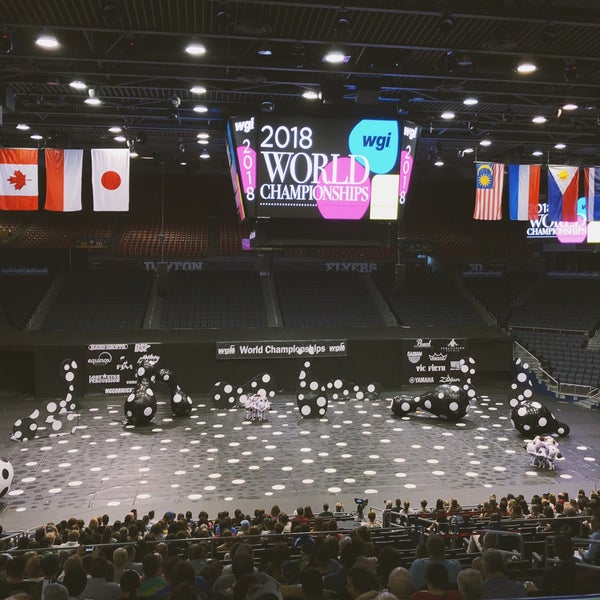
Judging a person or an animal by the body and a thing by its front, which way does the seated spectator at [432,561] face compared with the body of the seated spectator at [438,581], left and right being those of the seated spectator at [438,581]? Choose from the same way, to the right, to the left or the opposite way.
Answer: the same way

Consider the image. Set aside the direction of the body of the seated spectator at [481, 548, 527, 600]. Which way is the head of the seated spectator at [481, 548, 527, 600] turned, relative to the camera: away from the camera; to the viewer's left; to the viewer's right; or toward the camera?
away from the camera

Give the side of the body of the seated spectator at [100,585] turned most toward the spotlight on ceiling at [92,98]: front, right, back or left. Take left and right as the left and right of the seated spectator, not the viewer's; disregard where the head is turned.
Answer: front

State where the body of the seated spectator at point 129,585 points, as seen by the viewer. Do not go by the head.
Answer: away from the camera

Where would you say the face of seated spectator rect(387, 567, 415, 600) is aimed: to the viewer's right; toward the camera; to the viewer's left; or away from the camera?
away from the camera

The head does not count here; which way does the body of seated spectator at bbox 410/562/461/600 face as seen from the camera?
away from the camera

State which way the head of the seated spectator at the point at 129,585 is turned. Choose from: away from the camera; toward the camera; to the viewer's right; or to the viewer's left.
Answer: away from the camera

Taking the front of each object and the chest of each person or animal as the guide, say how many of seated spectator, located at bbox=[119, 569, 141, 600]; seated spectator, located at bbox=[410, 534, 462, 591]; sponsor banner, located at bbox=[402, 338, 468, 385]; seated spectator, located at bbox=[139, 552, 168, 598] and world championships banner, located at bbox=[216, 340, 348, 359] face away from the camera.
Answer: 3

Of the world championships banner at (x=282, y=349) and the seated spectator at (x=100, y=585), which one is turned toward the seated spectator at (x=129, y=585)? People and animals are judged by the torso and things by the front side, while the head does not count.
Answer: the world championships banner

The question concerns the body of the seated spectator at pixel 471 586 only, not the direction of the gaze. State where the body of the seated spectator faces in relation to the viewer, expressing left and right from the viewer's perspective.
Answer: facing away from the viewer

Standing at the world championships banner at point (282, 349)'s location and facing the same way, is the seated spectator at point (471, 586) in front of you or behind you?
in front

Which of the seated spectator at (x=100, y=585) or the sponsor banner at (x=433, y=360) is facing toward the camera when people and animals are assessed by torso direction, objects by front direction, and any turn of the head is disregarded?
the sponsor banner

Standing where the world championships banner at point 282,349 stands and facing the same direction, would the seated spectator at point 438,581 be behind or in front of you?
in front

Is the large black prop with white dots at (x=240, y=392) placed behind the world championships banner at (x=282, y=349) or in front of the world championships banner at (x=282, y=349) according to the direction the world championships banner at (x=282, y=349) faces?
in front

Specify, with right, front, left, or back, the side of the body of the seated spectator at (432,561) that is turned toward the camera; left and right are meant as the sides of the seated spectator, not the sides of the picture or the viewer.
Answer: back

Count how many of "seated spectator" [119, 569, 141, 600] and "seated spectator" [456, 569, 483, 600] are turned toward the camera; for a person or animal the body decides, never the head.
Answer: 0

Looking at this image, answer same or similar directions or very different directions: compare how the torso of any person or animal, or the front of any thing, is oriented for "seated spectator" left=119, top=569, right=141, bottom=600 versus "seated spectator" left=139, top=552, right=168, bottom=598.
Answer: same or similar directions

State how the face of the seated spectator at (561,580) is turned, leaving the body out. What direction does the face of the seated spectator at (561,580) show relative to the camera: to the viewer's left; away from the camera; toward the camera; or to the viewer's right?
away from the camera

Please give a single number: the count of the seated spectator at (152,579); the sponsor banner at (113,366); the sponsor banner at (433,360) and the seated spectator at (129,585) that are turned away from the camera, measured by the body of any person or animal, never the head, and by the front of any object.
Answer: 2
